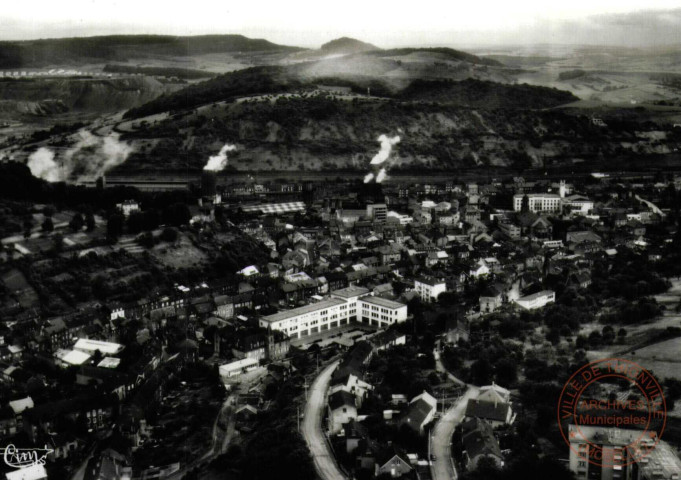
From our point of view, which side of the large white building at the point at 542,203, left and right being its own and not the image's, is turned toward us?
front

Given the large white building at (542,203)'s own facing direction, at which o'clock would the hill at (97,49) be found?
The hill is roughly at 4 o'clock from the large white building.

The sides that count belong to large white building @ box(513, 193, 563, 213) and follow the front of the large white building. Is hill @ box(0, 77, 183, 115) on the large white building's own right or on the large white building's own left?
on the large white building's own right

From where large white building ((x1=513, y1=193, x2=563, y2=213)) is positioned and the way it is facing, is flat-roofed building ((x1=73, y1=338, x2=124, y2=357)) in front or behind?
in front

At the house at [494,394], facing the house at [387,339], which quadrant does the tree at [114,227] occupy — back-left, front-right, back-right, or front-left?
front-left

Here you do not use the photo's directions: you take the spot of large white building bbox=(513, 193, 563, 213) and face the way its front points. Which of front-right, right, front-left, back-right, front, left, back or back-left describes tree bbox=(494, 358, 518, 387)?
front

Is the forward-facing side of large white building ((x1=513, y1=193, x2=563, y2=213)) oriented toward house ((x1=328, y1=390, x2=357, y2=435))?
yes

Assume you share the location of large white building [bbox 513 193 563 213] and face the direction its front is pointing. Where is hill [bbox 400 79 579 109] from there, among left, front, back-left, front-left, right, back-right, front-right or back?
back

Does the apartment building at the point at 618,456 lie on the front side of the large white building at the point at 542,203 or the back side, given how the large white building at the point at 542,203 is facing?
on the front side

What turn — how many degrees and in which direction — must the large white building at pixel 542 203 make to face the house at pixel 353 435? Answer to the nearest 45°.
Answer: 0° — it already faces it

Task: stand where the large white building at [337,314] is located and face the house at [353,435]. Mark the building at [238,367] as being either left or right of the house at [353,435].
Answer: right

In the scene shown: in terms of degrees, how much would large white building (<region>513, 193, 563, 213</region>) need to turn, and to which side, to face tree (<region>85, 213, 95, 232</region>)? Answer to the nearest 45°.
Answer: approximately 45° to its right

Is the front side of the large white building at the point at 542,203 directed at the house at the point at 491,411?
yes

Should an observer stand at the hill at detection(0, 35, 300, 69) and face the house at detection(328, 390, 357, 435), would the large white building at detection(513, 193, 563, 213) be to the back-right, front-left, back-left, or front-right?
front-left

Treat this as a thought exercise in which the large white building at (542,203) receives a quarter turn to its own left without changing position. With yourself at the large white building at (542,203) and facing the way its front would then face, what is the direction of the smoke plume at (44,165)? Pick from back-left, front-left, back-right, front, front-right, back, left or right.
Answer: back

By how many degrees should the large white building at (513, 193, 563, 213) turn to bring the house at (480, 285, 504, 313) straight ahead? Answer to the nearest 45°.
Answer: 0° — it already faces it

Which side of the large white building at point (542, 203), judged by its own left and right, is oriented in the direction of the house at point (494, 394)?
front

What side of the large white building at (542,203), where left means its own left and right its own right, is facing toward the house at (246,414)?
front

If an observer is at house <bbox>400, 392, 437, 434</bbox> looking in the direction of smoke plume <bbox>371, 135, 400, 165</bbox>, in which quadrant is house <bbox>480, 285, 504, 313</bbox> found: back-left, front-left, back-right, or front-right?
front-right

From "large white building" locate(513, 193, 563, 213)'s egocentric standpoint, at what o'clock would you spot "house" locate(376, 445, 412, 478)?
The house is roughly at 12 o'clock from the large white building.

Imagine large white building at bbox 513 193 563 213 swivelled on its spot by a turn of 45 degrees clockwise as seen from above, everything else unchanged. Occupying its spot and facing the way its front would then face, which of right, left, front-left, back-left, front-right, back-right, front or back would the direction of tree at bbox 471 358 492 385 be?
front-left

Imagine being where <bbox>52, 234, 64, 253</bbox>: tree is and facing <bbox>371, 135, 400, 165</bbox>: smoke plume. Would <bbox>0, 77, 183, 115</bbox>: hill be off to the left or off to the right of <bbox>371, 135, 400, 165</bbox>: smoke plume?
left

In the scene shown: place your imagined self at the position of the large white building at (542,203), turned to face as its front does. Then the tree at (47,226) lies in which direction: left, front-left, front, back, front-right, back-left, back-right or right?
front-right

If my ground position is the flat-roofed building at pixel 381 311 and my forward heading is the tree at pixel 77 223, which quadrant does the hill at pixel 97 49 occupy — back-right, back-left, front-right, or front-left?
front-right

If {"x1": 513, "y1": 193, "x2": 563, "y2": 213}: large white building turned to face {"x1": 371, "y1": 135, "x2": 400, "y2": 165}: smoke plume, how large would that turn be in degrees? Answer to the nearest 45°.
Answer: approximately 135° to its right
